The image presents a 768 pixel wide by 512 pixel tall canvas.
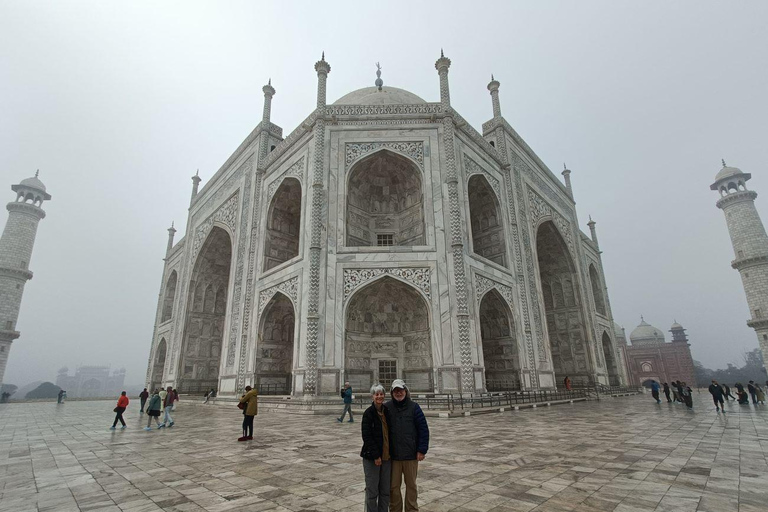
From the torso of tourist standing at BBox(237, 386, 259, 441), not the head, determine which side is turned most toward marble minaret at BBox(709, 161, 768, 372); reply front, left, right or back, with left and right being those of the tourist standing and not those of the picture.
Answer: back

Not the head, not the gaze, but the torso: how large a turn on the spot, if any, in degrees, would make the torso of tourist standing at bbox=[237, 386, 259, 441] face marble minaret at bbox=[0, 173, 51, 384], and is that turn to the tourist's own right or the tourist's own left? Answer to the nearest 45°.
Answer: approximately 45° to the tourist's own right

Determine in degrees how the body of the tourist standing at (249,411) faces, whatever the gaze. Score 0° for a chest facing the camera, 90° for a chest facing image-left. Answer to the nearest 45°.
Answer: approximately 90°

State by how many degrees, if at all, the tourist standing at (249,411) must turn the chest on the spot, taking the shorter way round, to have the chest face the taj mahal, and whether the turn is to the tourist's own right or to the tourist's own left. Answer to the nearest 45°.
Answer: approximately 135° to the tourist's own right

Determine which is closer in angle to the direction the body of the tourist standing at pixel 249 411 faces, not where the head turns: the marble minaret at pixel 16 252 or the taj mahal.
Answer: the marble minaret

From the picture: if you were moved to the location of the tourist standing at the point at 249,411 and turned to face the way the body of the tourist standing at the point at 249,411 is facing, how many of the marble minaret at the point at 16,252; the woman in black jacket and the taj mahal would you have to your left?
1

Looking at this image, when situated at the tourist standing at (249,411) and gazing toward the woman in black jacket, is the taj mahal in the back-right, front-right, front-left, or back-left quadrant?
back-left
